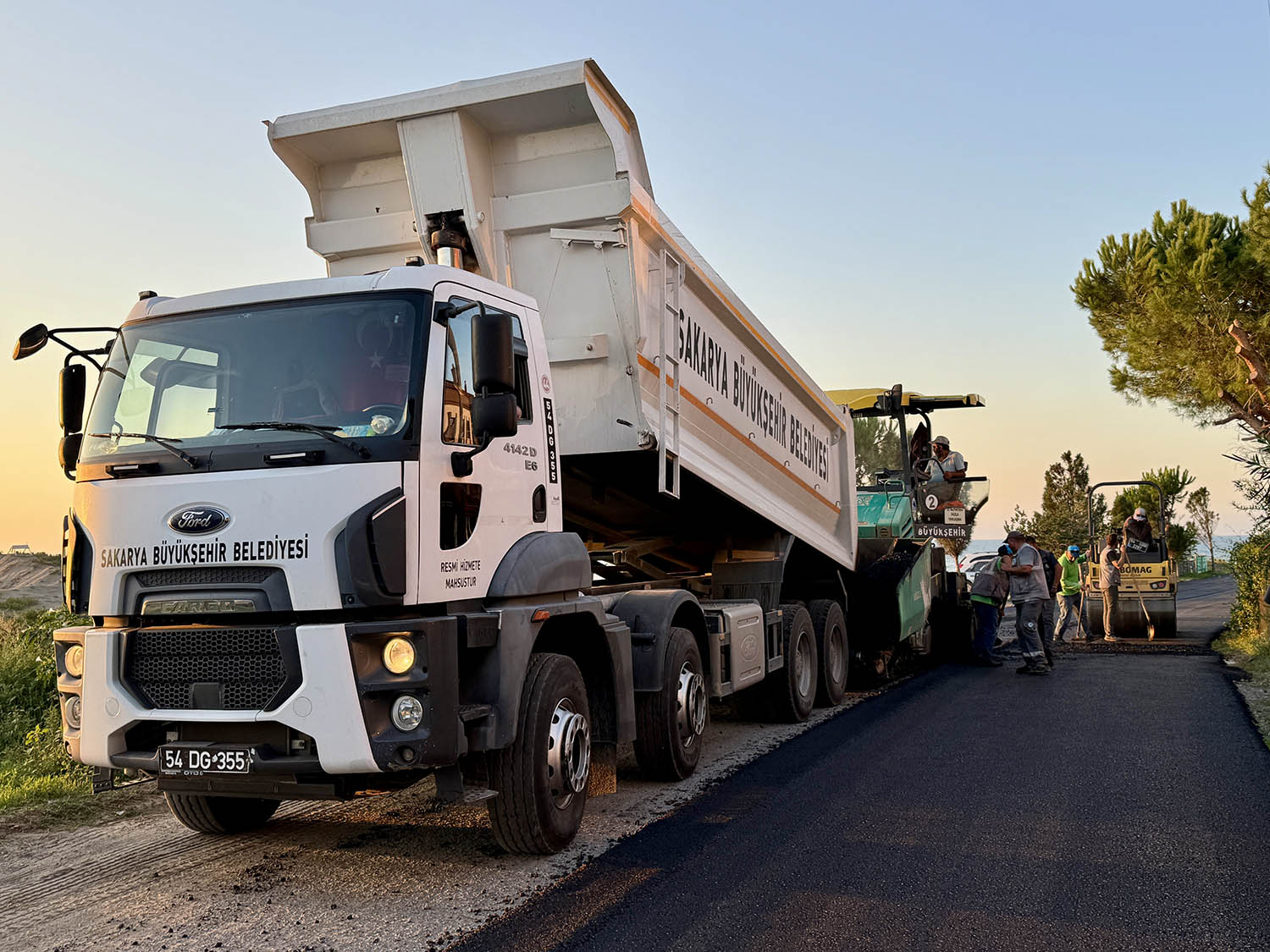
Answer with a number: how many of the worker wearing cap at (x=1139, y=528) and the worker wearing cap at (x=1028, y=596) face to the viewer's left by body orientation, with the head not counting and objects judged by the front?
1

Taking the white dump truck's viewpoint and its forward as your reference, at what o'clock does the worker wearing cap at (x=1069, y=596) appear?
The worker wearing cap is roughly at 6 o'clock from the white dump truck.

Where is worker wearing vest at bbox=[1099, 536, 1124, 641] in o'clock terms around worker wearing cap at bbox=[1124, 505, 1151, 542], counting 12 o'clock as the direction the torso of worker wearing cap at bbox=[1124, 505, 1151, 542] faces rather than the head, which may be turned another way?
worker wearing vest at bbox=[1099, 536, 1124, 641] is roughly at 1 o'clock from worker wearing cap at bbox=[1124, 505, 1151, 542].

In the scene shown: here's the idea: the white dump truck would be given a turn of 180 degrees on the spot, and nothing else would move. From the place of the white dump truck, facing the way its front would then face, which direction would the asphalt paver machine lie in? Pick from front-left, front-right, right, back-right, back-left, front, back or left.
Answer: front

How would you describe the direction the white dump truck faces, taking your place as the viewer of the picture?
facing the viewer and to the left of the viewer

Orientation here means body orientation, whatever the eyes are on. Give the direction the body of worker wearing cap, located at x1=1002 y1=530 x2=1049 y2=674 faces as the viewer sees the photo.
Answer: to the viewer's left

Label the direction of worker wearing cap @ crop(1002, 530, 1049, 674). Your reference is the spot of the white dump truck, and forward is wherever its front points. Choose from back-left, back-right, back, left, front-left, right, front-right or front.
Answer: back

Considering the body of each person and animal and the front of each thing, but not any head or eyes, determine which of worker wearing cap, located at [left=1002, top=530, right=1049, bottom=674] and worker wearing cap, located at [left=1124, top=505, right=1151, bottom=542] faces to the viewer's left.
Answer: worker wearing cap, located at [left=1002, top=530, right=1049, bottom=674]
